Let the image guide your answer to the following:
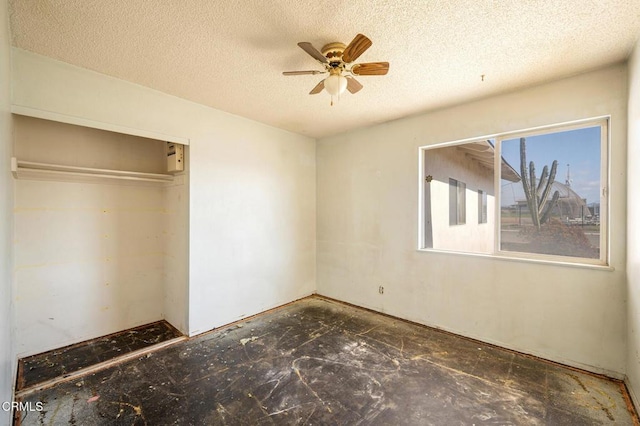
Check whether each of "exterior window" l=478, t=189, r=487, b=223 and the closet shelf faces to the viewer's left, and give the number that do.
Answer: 0

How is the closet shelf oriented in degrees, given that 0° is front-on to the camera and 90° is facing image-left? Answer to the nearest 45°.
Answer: approximately 315°

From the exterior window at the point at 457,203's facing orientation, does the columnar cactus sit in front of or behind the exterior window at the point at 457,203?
in front

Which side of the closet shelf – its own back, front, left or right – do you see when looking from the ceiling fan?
front

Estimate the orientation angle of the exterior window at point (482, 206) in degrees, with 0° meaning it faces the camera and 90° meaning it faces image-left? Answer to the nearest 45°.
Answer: approximately 315°

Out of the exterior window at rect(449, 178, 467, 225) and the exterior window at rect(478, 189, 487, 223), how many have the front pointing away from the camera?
0

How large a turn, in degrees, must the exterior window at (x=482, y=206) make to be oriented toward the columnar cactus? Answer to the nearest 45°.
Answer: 0° — it already faces it

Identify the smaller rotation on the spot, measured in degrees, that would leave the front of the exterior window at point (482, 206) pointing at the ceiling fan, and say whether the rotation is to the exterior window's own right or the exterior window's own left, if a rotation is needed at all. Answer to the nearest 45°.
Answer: approximately 45° to the exterior window's own right

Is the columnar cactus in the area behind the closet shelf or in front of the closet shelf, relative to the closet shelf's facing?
in front
